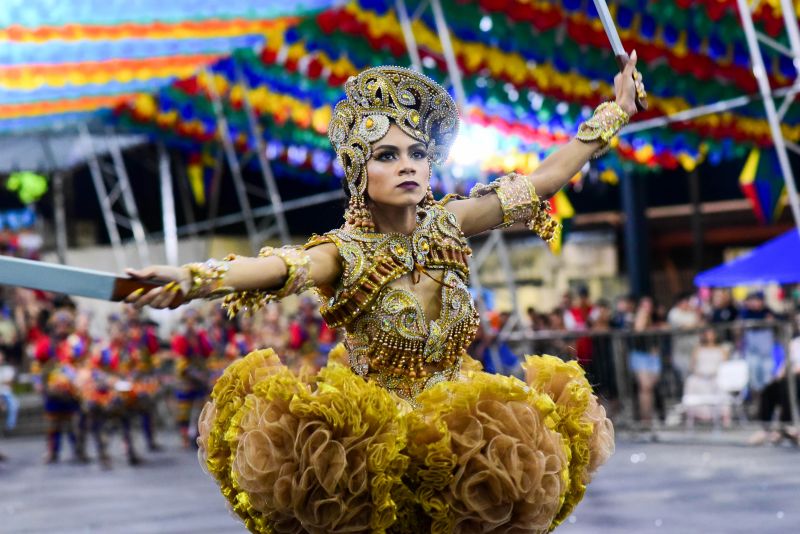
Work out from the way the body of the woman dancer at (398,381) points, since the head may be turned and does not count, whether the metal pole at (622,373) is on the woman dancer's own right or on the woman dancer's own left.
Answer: on the woman dancer's own left

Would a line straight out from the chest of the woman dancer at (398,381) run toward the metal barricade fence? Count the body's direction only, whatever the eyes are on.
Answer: no

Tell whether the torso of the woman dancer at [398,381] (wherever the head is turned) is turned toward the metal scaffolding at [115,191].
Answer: no

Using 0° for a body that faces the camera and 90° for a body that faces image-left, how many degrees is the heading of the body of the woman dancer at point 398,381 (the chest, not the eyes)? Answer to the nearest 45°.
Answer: approximately 315°

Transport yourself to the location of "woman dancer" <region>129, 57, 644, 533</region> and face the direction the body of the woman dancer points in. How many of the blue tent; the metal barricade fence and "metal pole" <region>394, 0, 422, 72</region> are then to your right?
0

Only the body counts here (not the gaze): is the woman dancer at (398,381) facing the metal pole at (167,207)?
no

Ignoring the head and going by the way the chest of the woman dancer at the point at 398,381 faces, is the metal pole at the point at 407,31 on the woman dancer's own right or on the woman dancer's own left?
on the woman dancer's own left

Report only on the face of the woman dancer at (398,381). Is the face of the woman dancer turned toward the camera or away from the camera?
toward the camera

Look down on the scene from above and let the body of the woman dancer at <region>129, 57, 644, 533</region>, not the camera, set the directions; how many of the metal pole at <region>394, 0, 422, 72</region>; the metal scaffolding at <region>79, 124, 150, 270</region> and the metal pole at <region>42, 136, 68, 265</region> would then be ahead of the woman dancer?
0

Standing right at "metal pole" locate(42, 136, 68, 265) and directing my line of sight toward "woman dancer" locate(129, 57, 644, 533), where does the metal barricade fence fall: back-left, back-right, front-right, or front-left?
front-left

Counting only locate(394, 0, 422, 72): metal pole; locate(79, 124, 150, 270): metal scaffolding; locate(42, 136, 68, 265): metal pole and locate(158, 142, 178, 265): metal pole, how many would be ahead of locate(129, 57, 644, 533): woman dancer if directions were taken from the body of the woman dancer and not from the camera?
0

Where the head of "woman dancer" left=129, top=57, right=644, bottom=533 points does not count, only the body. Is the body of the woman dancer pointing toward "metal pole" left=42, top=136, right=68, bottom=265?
no
